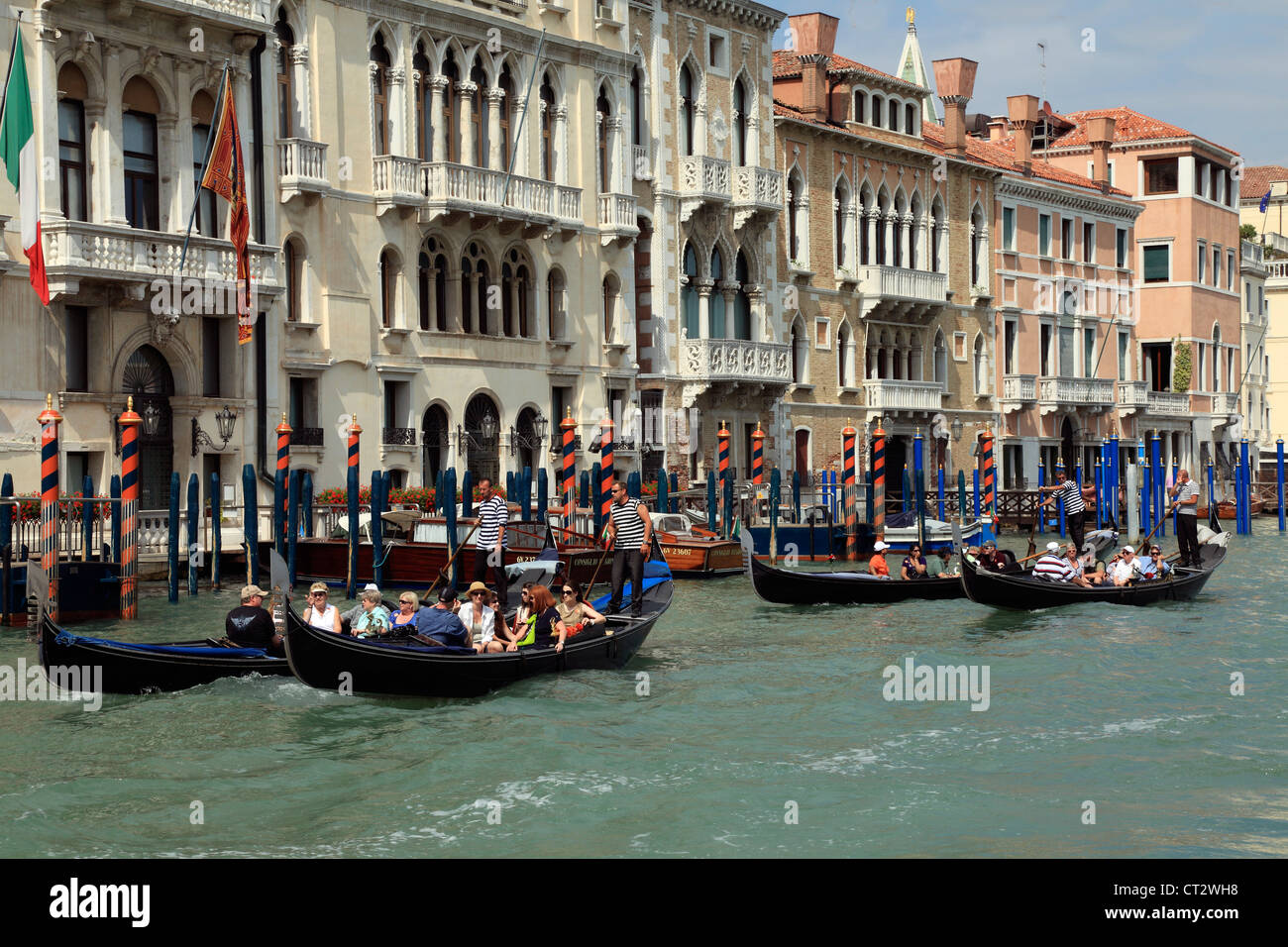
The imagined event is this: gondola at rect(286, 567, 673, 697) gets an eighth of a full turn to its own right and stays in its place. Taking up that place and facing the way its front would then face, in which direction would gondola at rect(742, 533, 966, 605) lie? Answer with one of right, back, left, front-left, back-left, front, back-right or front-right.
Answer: back-right

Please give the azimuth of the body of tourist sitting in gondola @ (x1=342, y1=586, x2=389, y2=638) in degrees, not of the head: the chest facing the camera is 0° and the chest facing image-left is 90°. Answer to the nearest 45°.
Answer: approximately 45°

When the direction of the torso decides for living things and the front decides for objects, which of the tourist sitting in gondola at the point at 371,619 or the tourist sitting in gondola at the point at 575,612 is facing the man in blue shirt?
the tourist sitting in gondola at the point at 575,612

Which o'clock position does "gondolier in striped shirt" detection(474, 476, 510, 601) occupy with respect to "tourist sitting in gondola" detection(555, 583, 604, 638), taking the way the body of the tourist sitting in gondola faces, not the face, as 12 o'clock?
The gondolier in striped shirt is roughly at 4 o'clock from the tourist sitting in gondola.

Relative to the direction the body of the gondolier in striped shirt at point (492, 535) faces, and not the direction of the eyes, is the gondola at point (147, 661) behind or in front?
in front

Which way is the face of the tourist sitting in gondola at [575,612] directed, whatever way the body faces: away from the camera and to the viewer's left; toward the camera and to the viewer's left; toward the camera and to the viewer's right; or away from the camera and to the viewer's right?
toward the camera and to the viewer's left
